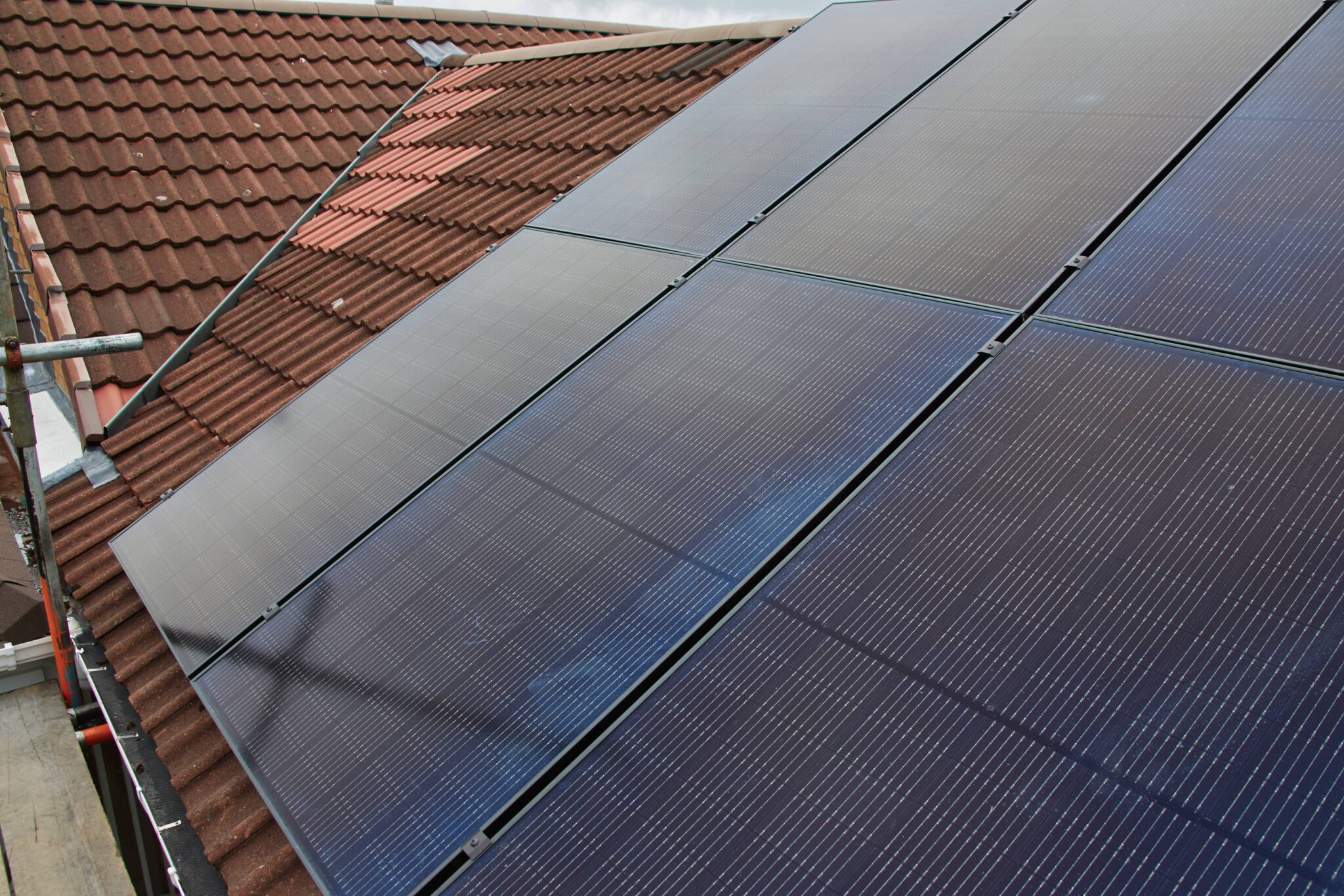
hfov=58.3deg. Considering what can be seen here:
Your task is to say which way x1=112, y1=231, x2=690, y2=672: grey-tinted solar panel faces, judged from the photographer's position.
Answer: facing the viewer and to the left of the viewer

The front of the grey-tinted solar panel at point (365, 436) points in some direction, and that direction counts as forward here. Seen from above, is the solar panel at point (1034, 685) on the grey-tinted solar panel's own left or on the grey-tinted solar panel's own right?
on the grey-tinted solar panel's own left

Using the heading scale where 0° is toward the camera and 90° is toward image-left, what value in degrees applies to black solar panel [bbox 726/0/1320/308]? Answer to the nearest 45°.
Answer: approximately 45°

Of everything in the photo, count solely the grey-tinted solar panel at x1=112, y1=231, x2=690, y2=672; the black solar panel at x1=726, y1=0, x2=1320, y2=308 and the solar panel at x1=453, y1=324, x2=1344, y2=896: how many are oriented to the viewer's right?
0

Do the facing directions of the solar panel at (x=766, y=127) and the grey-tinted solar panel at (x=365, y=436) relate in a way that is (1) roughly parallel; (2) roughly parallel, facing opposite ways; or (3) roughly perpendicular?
roughly parallel

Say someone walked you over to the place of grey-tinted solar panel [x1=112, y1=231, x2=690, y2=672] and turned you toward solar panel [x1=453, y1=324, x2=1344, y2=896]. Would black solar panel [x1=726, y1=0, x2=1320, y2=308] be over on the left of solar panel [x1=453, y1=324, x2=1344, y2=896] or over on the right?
left

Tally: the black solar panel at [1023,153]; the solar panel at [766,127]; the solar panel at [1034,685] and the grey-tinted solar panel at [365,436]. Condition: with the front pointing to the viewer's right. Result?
0

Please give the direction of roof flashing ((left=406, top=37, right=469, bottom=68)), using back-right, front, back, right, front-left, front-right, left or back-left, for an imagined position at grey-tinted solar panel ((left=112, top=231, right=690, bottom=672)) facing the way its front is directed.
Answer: back-right
